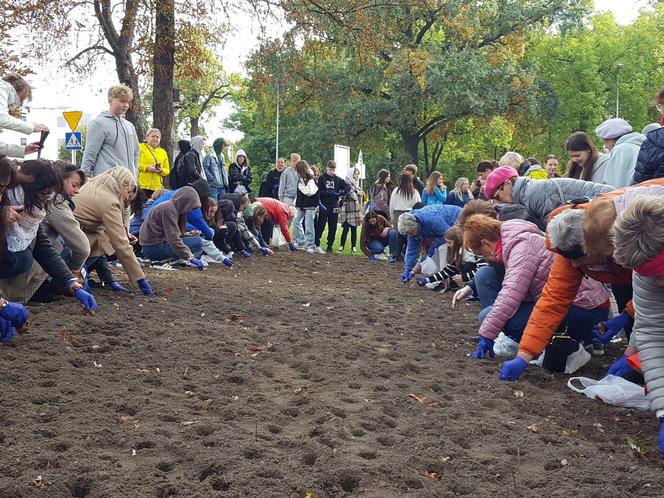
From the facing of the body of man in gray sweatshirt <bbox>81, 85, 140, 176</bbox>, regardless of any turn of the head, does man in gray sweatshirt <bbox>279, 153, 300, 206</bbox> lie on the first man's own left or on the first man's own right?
on the first man's own left

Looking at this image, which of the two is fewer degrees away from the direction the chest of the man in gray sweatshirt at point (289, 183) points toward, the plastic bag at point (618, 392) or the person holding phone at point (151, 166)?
the plastic bag

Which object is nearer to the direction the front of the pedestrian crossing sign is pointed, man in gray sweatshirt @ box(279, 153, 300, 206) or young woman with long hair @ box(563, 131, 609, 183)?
the young woman with long hair

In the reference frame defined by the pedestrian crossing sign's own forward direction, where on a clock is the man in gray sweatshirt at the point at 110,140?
The man in gray sweatshirt is roughly at 12 o'clock from the pedestrian crossing sign.

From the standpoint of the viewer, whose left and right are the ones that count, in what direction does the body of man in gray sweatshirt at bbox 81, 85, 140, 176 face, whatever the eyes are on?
facing the viewer and to the right of the viewer

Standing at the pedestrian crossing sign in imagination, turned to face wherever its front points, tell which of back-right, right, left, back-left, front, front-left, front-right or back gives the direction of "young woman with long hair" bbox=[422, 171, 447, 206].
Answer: front-left

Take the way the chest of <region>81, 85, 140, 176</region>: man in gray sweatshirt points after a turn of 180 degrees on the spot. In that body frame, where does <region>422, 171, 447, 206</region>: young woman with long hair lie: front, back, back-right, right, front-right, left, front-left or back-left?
right

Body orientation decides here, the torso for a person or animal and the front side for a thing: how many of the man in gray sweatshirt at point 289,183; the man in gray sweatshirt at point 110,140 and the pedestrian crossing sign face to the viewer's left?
0

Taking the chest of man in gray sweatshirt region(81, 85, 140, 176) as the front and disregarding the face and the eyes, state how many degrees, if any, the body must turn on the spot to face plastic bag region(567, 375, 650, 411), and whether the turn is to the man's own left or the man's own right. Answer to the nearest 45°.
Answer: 0° — they already face it

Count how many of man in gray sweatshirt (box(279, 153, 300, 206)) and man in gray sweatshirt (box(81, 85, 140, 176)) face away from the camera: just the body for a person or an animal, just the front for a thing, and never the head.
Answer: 0

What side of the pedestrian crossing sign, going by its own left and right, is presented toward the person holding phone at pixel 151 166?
front

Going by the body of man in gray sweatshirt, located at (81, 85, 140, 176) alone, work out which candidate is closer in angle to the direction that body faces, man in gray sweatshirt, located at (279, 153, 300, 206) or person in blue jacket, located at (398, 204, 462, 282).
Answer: the person in blue jacket

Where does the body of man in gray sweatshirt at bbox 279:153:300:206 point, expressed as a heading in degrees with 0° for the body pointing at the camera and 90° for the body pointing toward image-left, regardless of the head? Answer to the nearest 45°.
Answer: approximately 315°

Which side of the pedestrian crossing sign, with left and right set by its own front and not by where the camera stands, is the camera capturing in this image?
front

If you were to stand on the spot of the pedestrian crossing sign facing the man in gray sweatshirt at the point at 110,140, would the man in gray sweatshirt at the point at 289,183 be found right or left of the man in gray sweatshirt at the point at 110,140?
left

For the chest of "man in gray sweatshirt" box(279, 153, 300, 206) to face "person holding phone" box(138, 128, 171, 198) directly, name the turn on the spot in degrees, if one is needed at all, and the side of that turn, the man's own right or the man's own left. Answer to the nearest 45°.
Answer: approximately 90° to the man's own right
